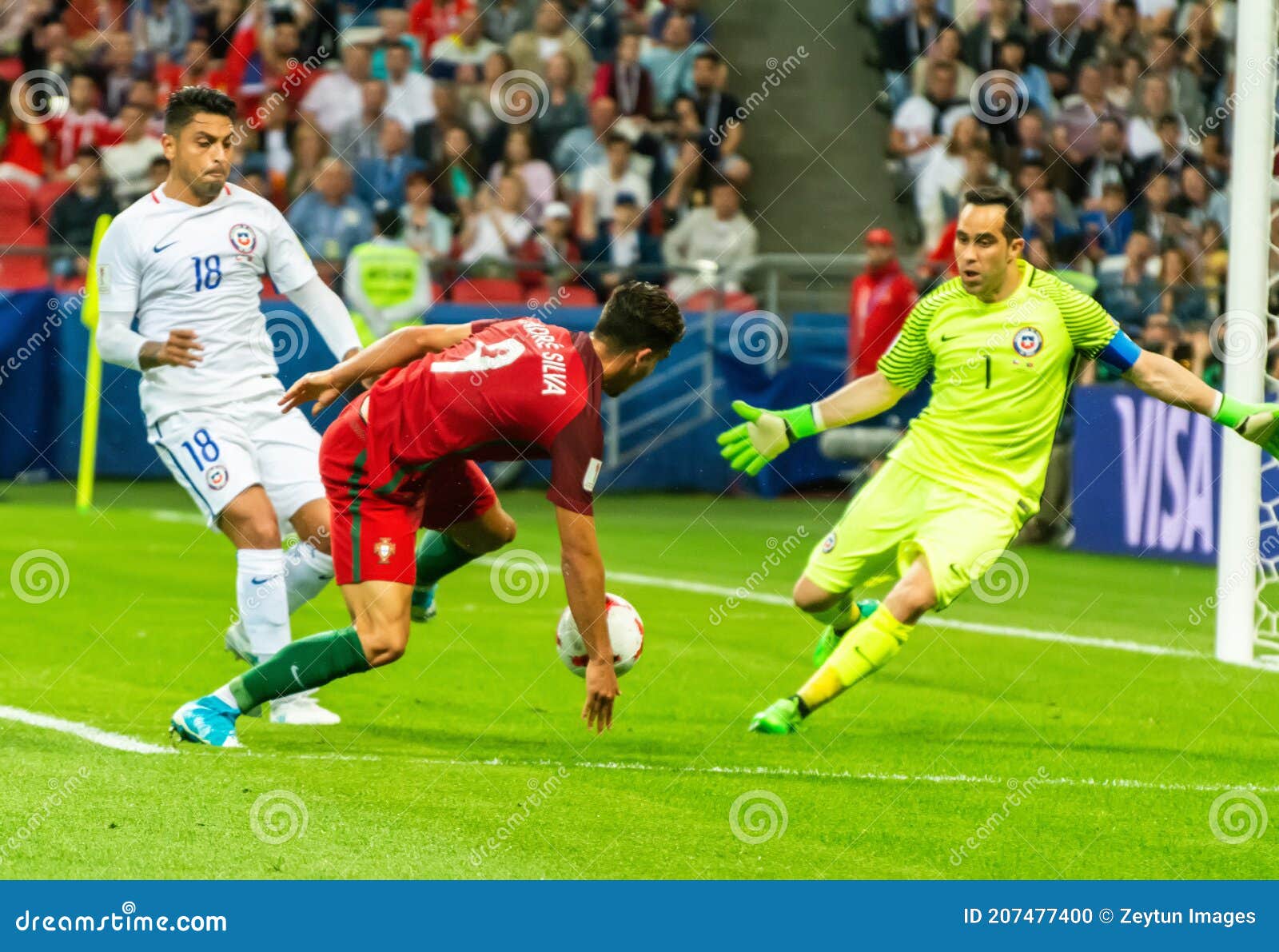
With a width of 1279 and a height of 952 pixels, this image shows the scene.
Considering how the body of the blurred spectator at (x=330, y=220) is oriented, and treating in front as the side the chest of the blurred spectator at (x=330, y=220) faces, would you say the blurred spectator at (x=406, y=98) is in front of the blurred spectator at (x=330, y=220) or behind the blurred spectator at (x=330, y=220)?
behind

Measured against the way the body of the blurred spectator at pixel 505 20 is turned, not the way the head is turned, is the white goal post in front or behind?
in front

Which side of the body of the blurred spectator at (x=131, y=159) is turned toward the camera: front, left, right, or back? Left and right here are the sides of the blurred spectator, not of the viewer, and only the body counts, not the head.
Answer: front

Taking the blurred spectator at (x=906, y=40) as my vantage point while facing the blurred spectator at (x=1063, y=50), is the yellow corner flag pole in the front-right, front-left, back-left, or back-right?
back-right

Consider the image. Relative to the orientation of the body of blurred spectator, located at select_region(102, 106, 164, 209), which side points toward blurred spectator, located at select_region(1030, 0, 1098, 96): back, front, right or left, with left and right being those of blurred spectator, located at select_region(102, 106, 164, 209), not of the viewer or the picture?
left

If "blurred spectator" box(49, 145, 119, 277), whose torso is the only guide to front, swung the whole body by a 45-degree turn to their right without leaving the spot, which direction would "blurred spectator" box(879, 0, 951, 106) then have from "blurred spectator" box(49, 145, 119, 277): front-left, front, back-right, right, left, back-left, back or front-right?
back-left

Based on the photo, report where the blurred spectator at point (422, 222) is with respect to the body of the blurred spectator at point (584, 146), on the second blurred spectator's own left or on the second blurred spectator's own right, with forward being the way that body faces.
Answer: on the second blurred spectator's own right

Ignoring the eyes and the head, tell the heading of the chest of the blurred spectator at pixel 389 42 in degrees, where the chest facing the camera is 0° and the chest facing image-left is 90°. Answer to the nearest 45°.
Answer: approximately 0°

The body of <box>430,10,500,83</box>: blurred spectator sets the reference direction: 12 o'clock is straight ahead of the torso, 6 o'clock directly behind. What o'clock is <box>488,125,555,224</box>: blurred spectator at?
<box>488,125,555,224</box>: blurred spectator is roughly at 11 o'clock from <box>430,10,500,83</box>: blurred spectator.

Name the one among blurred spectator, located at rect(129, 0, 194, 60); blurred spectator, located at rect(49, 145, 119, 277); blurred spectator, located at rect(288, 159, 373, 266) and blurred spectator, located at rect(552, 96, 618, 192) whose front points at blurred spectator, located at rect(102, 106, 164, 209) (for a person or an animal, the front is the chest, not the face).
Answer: blurred spectator, located at rect(129, 0, 194, 60)

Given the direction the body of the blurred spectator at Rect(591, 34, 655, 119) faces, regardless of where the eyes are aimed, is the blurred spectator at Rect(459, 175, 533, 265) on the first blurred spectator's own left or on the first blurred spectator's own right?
on the first blurred spectator's own right
